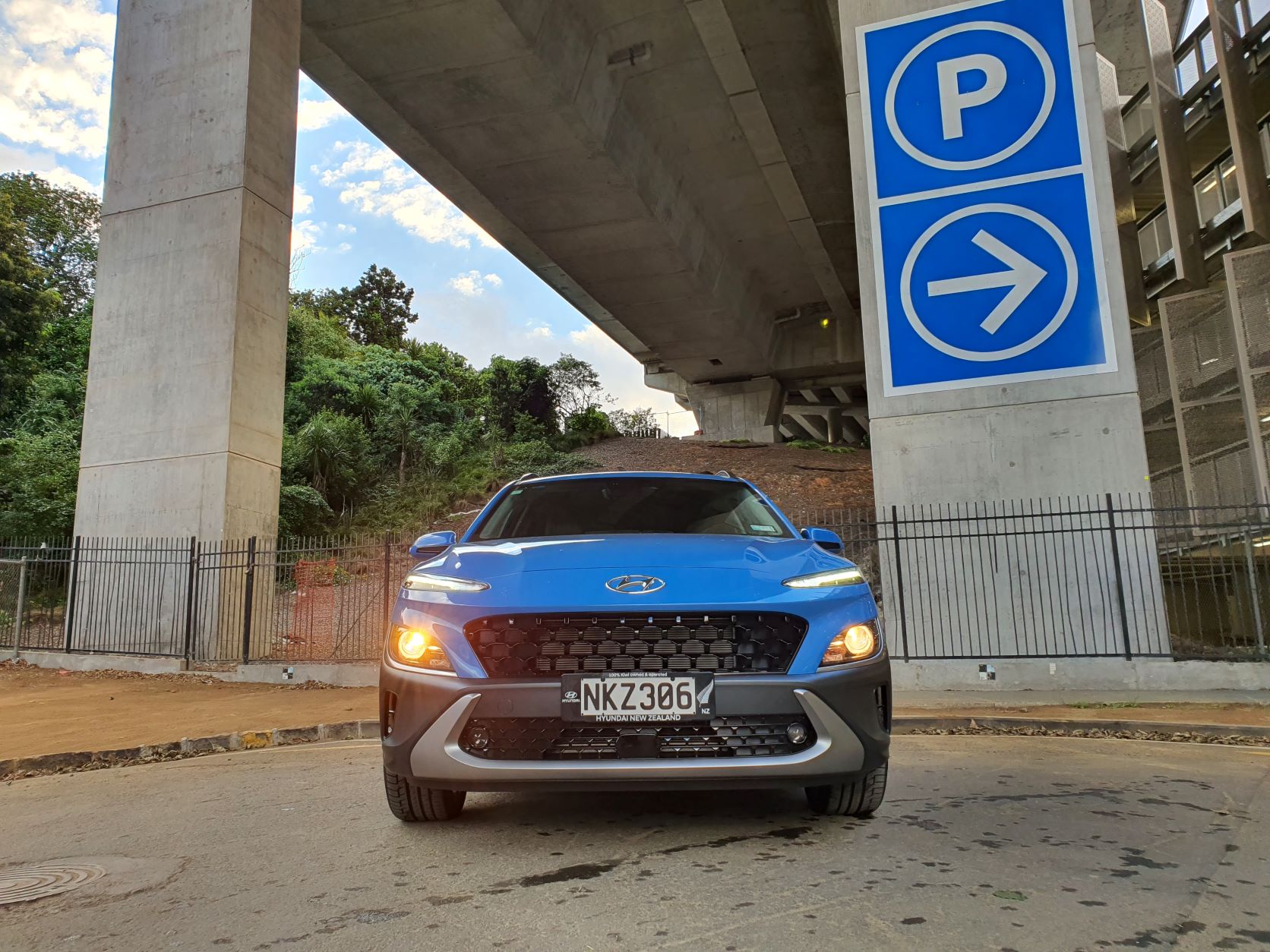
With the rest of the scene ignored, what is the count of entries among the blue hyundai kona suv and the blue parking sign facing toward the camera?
2

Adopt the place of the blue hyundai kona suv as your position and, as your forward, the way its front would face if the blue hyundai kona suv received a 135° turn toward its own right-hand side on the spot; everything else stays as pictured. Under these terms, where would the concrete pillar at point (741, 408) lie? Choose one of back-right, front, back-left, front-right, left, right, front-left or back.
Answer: front-right

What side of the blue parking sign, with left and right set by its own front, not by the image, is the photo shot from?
front

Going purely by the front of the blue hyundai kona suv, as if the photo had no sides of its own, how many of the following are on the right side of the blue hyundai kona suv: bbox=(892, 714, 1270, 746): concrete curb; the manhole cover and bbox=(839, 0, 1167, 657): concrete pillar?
1

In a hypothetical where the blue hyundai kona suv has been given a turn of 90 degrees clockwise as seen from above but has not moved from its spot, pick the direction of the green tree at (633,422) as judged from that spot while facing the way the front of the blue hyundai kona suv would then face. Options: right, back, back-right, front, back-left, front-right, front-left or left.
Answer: right

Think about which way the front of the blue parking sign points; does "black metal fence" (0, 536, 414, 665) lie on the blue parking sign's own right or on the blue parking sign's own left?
on the blue parking sign's own right

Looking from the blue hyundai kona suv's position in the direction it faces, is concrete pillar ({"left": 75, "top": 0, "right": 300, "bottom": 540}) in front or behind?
behind

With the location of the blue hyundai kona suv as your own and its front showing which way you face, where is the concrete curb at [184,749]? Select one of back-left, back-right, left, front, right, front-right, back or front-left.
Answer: back-right

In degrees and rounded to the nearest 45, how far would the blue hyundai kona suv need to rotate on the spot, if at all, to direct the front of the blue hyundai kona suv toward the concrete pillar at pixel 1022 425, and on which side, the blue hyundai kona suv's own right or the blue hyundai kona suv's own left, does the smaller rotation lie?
approximately 135° to the blue hyundai kona suv's own left

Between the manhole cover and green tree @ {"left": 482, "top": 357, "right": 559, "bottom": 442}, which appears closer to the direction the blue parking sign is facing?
the manhole cover

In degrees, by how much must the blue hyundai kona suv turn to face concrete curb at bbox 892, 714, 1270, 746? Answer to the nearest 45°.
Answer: approximately 135° to its left

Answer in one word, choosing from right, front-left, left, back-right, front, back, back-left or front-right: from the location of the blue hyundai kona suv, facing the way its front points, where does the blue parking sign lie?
back-left

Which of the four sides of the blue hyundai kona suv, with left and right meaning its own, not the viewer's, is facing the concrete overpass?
back

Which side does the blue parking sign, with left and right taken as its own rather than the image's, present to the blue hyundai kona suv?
front

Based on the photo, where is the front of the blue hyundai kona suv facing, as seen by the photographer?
facing the viewer
